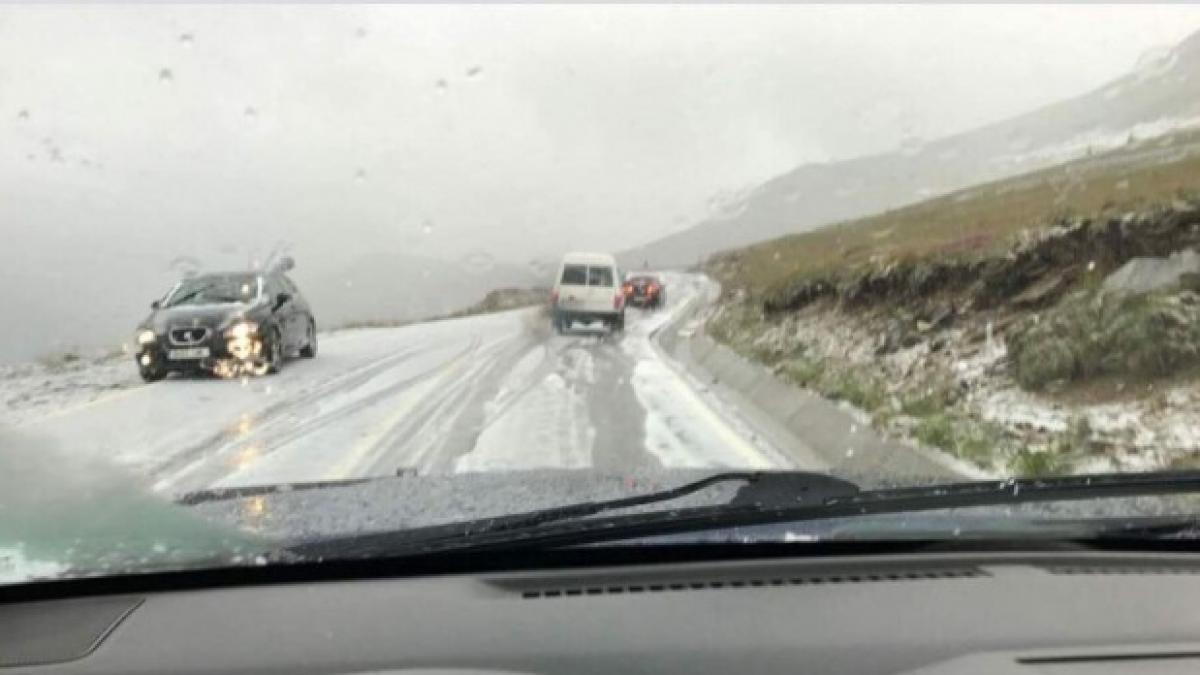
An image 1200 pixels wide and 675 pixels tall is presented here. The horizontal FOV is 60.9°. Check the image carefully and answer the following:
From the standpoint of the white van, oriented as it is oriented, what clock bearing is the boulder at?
The boulder is roughly at 5 o'clock from the white van.

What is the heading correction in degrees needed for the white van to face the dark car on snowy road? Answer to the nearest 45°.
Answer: approximately 135° to its left

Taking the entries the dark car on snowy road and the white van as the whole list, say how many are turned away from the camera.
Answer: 1

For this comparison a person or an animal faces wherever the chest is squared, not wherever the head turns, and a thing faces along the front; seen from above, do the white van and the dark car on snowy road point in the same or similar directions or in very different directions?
very different directions

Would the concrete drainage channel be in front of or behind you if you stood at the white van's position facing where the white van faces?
behind

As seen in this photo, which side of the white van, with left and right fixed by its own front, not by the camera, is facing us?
back

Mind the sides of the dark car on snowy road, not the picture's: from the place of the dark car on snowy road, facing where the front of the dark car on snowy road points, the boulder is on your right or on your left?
on your left

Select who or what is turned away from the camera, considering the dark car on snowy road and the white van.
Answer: the white van

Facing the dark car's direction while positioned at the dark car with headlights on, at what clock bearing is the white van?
The white van is roughly at 6 o'clock from the dark car with headlights on.

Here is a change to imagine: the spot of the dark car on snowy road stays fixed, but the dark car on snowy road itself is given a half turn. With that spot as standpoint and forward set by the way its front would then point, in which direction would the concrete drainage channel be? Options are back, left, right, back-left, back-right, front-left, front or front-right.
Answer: right

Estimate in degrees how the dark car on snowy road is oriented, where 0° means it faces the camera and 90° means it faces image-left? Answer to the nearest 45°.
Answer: approximately 45°
